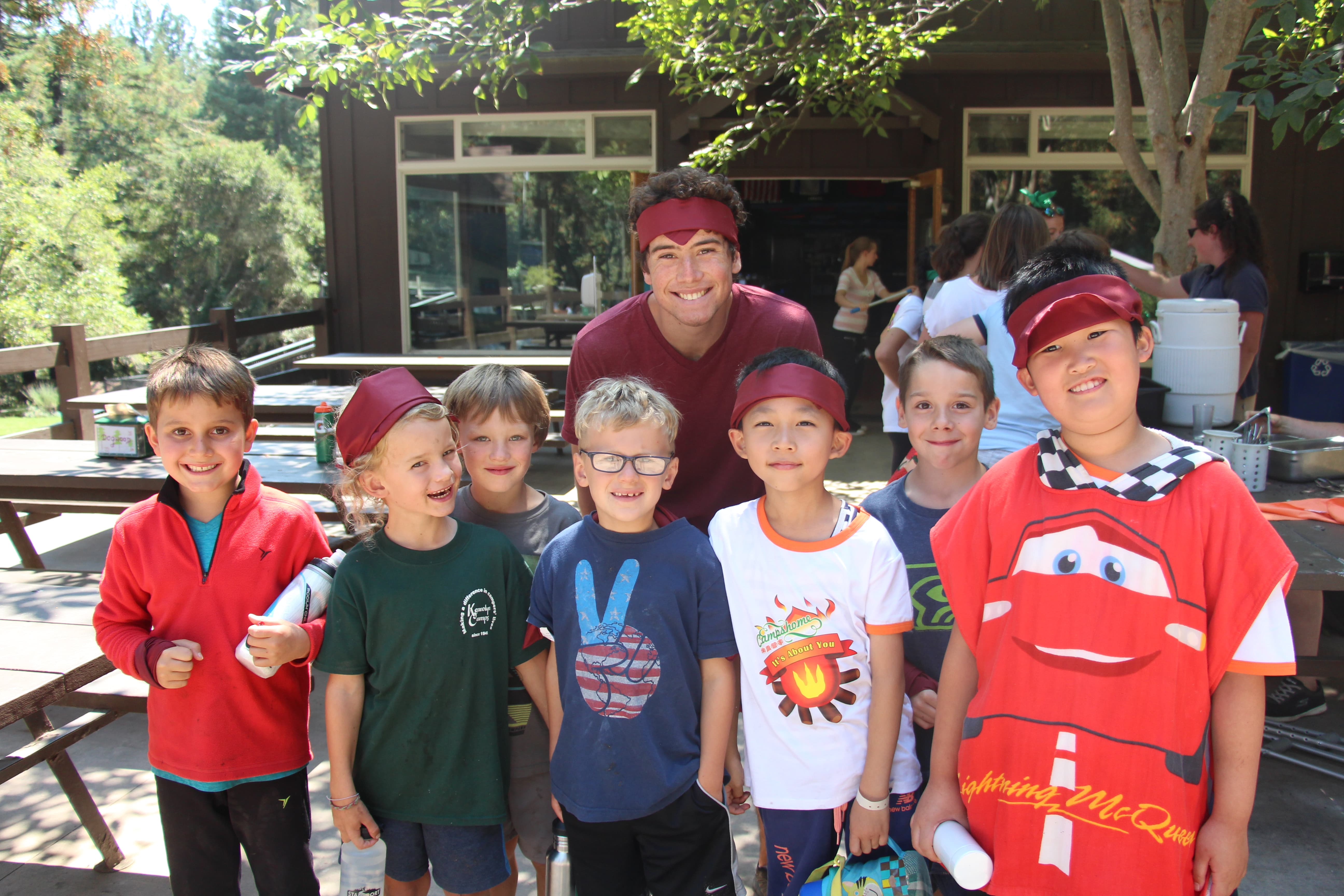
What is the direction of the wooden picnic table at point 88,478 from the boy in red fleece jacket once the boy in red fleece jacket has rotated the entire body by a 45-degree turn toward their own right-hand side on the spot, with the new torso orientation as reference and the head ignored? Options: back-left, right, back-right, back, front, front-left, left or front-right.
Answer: back-right

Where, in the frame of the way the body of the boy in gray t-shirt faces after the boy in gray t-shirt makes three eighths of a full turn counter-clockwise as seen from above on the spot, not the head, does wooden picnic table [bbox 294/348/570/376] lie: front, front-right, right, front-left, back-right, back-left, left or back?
front-left

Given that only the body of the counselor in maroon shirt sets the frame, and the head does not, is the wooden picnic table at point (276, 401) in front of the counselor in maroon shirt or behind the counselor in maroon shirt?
behind

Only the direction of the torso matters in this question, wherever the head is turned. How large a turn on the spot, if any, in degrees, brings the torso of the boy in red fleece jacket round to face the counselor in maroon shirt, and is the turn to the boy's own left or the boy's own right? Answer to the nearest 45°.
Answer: approximately 90° to the boy's own left

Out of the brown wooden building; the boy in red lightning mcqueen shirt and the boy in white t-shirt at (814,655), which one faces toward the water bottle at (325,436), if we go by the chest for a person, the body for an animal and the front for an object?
the brown wooden building

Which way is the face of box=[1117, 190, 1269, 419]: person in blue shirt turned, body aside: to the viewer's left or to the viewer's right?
to the viewer's left

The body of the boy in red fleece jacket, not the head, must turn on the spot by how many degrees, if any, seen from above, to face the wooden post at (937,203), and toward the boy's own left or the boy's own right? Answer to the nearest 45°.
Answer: approximately 135° to the boy's own left

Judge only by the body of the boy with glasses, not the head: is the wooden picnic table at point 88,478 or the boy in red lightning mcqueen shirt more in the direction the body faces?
the boy in red lightning mcqueen shirt

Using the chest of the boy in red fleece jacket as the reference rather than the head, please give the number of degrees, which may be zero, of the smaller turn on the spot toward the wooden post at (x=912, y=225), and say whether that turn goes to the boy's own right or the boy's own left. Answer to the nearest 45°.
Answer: approximately 135° to the boy's own left

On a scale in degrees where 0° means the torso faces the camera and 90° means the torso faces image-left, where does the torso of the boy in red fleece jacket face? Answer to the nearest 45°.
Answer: approximately 0°

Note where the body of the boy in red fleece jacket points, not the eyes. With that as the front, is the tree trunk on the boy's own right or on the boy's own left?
on the boy's own left

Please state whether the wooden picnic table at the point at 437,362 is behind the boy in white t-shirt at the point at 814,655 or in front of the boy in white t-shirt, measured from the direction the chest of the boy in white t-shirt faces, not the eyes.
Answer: behind
